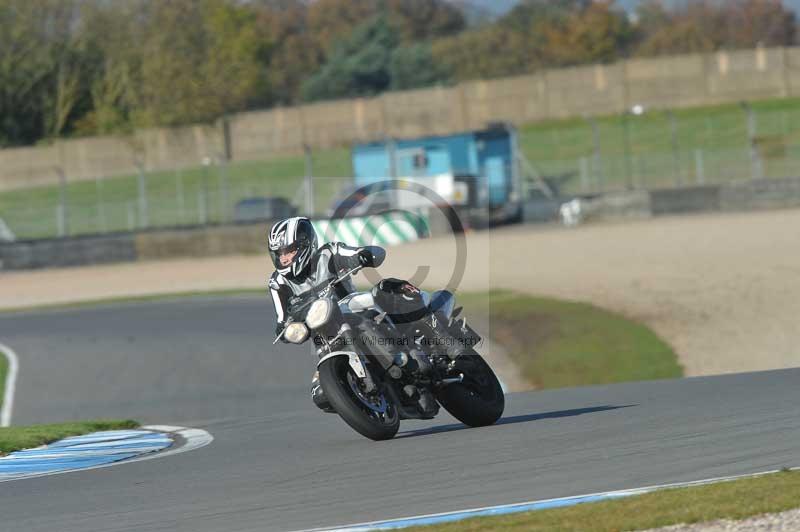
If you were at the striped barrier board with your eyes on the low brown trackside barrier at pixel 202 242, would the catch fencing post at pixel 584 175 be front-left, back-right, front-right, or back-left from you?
back-right

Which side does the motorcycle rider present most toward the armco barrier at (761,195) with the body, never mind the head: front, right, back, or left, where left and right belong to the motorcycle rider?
back

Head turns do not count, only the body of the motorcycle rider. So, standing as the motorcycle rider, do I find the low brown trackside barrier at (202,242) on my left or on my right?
on my right

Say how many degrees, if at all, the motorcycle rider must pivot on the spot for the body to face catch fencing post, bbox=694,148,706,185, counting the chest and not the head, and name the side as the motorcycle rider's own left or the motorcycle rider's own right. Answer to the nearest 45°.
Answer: approximately 135° to the motorcycle rider's own right

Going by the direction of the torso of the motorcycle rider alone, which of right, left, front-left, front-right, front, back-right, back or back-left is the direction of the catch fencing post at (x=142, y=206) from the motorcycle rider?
back-right

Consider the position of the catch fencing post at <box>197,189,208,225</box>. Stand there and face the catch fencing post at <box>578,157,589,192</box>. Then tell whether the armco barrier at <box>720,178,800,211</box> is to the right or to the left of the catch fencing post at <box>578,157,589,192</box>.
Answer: right

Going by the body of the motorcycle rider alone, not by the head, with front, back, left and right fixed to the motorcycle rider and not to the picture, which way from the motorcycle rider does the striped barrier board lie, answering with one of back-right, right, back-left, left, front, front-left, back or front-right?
back-right

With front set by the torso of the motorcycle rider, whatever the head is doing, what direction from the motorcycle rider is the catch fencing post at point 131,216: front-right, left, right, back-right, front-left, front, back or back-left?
back-right

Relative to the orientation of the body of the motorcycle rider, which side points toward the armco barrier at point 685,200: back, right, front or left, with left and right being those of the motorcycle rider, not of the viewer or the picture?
back

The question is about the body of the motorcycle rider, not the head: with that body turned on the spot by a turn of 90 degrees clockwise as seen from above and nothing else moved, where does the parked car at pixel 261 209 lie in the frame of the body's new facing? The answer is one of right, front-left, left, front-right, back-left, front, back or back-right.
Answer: front-right

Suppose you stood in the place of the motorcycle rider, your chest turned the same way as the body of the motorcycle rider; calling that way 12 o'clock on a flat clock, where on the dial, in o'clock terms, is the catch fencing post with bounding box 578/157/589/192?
The catch fencing post is roughly at 5 o'clock from the motorcycle rider.

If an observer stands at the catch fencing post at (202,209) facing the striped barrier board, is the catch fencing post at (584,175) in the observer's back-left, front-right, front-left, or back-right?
front-left

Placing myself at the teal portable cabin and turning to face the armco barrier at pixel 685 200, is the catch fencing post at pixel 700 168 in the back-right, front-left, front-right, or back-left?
front-left

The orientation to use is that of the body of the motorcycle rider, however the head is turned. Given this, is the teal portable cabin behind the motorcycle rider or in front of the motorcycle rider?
behind

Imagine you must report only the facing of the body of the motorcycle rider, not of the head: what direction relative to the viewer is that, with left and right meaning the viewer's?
facing the viewer and to the left of the viewer

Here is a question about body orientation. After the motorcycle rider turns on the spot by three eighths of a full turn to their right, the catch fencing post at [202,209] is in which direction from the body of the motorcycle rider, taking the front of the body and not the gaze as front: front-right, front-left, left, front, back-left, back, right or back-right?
front

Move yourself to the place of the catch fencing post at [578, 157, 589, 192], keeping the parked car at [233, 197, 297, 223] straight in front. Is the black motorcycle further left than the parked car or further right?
left

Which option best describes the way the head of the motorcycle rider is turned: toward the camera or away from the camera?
toward the camera
